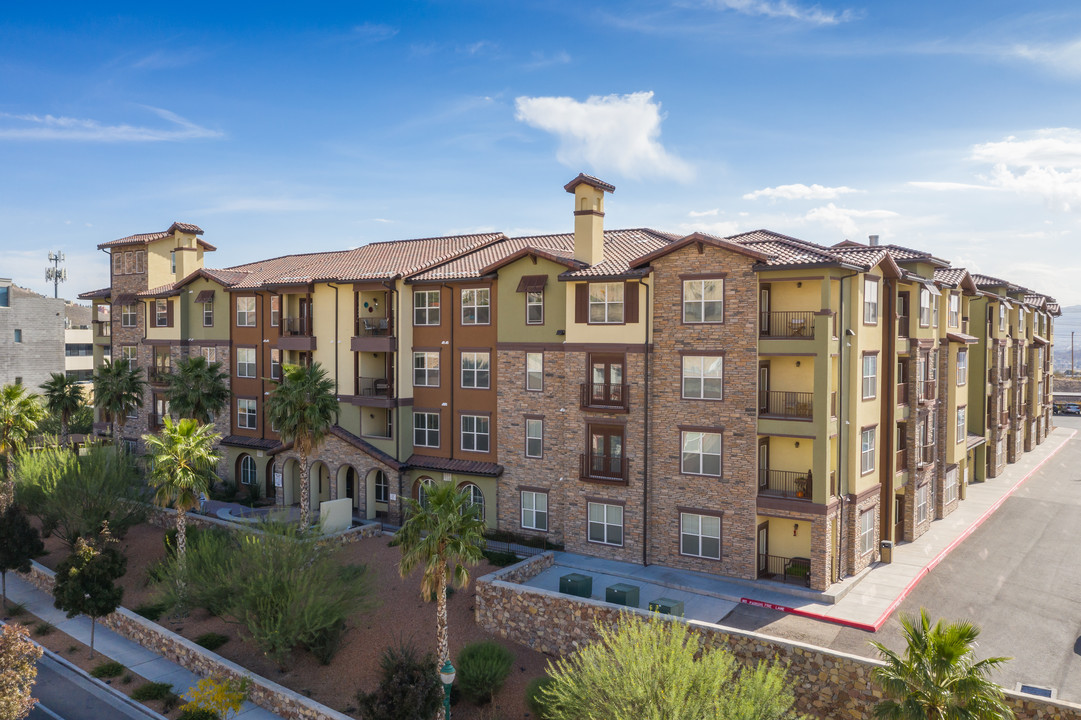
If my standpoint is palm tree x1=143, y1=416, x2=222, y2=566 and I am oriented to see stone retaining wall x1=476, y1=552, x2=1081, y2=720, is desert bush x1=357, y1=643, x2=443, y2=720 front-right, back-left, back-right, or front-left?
front-right

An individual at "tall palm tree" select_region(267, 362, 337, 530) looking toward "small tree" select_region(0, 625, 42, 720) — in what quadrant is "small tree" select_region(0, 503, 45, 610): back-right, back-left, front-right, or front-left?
front-right
